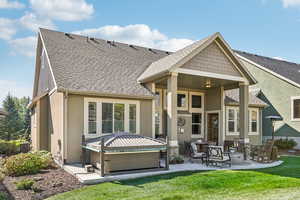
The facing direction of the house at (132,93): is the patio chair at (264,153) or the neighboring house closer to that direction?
the patio chair

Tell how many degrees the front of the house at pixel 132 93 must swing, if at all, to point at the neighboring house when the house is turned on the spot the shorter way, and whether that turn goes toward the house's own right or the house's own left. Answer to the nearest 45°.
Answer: approximately 90° to the house's own left

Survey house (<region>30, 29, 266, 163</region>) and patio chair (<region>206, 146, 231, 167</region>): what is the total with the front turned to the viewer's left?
0

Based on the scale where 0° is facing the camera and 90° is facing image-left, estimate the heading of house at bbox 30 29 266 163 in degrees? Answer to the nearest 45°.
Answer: approximately 315°
